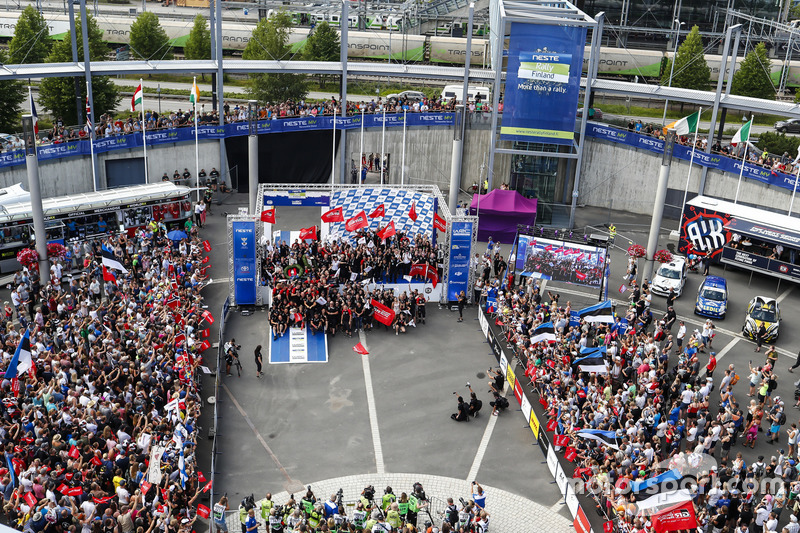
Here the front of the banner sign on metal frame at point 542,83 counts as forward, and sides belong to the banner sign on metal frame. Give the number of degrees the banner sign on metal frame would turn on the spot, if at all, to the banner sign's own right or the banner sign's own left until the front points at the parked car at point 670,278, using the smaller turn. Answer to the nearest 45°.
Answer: approximately 45° to the banner sign's own left

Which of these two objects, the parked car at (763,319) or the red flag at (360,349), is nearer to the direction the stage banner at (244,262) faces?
the red flag

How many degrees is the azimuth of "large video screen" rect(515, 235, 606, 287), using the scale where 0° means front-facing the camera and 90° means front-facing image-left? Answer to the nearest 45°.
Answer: approximately 0°

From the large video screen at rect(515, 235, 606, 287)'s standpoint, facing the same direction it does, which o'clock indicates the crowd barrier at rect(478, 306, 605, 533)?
The crowd barrier is roughly at 12 o'clock from the large video screen.

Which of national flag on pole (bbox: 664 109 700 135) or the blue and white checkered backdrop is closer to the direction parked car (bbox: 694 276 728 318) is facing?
the blue and white checkered backdrop

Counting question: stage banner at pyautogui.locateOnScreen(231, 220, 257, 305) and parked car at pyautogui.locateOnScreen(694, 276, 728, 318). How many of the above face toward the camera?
2

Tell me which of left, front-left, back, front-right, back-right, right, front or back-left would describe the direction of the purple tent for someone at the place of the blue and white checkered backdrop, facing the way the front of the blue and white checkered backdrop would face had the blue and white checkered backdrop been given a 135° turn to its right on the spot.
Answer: right

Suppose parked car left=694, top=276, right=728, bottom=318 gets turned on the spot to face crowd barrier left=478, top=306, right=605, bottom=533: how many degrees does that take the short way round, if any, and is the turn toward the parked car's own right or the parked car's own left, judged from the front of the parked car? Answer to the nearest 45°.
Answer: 0° — it already faces it

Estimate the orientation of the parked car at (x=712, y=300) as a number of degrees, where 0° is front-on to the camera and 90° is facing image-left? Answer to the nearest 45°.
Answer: approximately 0°
